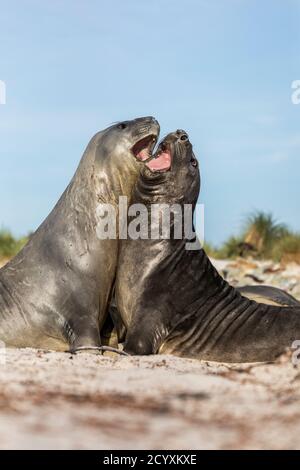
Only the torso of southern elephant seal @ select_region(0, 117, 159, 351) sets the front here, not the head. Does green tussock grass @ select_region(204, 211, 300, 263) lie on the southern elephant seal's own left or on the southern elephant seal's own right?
on the southern elephant seal's own left

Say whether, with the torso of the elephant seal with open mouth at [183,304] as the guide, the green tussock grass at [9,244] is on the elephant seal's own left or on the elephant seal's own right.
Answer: on the elephant seal's own right

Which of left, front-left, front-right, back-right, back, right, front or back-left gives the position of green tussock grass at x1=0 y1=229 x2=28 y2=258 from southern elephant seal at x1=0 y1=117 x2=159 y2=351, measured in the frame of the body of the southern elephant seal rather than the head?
left

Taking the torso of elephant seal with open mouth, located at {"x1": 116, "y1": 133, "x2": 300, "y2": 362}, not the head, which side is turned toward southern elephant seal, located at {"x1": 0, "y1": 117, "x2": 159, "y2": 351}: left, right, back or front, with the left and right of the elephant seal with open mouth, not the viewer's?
front

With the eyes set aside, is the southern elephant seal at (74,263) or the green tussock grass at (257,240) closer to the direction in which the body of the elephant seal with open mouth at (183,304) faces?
the southern elephant seal

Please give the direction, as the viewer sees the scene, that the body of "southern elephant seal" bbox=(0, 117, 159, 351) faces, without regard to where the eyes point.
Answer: to the viewer's right

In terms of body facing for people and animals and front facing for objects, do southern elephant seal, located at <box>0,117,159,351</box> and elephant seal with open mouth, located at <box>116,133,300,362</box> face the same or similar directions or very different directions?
very different directions

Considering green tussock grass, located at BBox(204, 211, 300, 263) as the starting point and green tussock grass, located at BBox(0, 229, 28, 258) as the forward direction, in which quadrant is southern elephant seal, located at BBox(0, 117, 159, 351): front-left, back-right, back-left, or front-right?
front-left

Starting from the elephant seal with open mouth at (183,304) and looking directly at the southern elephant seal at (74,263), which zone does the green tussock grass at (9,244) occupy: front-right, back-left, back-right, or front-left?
front-right

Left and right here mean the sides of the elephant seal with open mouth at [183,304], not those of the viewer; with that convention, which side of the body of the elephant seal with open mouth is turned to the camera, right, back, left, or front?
left

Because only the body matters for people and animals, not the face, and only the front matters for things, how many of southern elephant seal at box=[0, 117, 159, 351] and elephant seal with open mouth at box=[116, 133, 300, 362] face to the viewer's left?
1

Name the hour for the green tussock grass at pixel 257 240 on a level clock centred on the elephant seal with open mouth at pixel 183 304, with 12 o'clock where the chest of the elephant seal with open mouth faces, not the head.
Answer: The green tussock grass is roughly at 3 o'clock from the elephant seal with open mouth.
